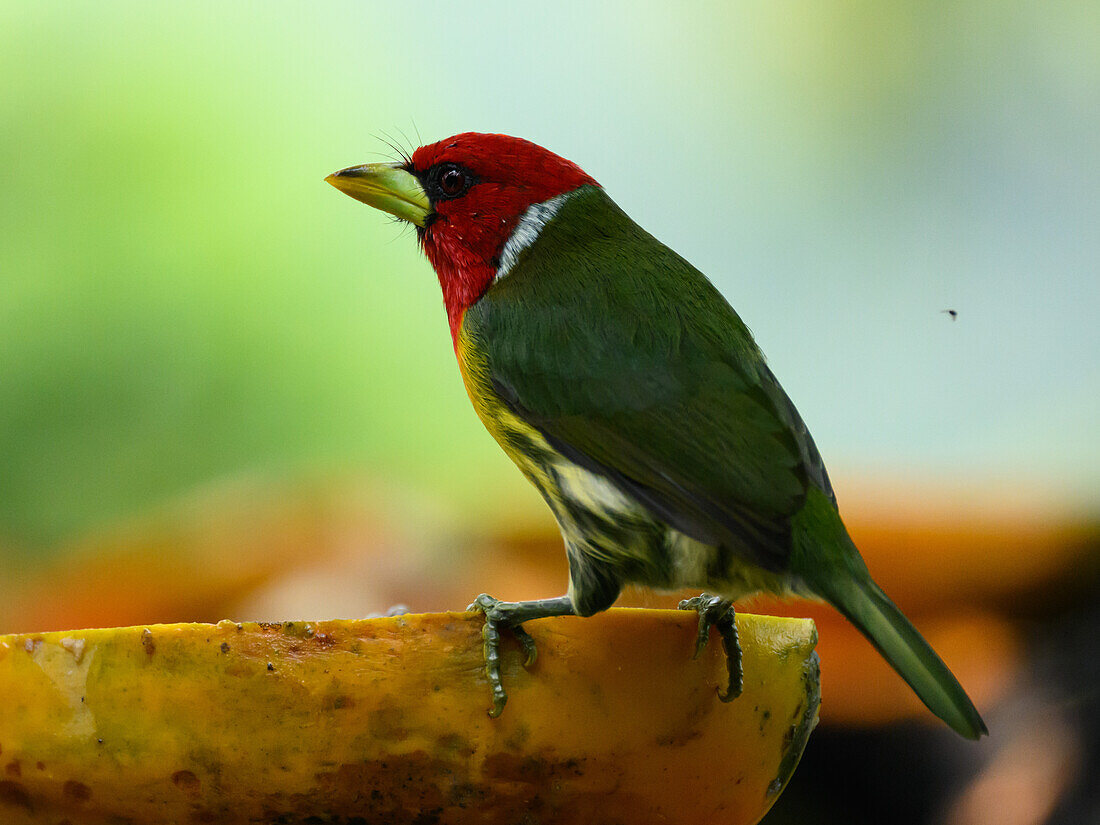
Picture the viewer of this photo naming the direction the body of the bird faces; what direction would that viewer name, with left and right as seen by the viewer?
facing to the left of the viewer
